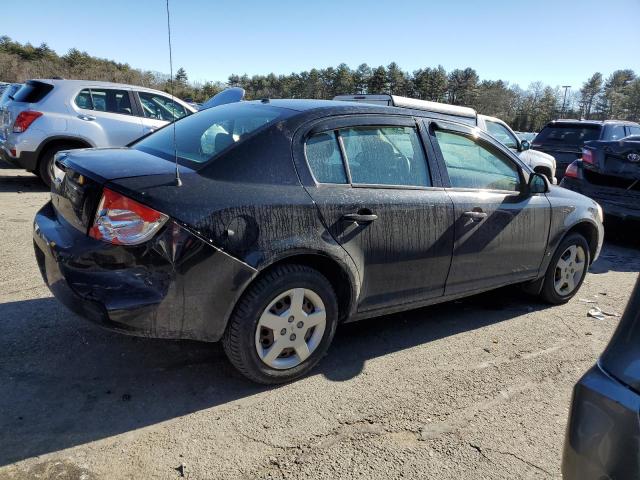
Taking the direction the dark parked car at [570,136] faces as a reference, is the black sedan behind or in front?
behind

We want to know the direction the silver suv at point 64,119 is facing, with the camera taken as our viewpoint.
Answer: facing away from the viewer and to the right of the viewer

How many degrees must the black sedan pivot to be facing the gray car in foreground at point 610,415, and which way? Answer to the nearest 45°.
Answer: approximately 90° to its right

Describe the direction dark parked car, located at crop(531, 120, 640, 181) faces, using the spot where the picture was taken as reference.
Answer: facing away from the viewer and to the right of the viewer

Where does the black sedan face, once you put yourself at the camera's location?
facing away from the viewer and to the right of the viewer

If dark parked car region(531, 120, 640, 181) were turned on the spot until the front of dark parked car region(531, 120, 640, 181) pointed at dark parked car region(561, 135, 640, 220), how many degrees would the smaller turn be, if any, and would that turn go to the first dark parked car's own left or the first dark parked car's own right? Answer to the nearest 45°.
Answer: approximately 135° to the first dark parked car's own right

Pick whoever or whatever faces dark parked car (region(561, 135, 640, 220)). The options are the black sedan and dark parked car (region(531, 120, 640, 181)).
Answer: the black sedan

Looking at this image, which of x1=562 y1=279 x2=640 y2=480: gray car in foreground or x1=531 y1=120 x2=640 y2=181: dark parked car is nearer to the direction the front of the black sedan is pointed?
the dark parked car

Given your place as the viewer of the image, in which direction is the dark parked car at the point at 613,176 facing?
facing away from the viewer and to the right of the viewer

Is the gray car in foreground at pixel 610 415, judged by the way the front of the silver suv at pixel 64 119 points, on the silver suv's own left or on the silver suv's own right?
on the silver suv's own right

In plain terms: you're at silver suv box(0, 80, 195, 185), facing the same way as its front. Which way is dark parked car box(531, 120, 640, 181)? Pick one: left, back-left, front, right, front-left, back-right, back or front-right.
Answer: front-right
